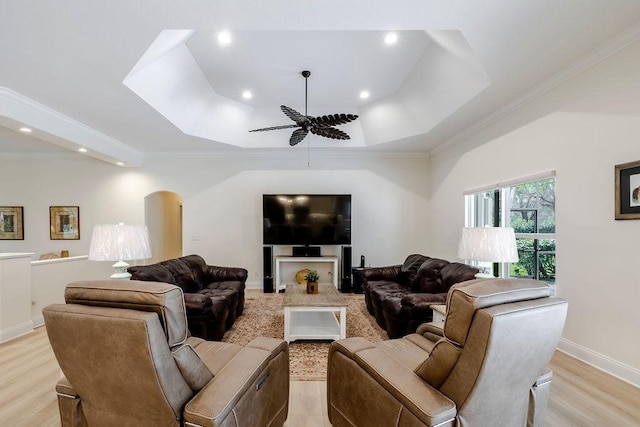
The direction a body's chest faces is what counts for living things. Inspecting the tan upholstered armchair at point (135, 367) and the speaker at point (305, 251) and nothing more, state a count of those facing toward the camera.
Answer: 1

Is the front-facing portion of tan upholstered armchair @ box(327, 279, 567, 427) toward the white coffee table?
yes

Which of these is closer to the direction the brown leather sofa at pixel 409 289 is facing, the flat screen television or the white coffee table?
the white coffee table

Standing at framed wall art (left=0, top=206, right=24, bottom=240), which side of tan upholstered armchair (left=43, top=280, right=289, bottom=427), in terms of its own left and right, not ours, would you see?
left

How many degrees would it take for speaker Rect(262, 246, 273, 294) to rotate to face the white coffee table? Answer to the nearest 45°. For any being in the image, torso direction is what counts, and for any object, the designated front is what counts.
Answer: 0° — it already faces it

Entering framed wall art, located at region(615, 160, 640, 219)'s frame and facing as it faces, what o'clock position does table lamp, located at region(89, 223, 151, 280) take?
The table lamp is roughly at 12 o'clock from the framed wall art.

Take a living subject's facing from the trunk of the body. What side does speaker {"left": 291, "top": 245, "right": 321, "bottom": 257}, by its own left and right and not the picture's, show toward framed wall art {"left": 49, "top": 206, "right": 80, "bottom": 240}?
right

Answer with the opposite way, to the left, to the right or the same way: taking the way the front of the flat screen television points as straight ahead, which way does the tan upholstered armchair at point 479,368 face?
the opposite way

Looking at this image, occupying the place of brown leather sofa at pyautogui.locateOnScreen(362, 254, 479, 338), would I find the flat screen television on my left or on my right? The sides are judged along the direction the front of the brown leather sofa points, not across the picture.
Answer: on my right

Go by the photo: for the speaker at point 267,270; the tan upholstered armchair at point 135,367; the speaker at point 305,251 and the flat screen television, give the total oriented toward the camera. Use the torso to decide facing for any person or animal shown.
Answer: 3

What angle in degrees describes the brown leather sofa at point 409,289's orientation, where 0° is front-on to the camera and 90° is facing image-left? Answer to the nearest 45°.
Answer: approximately 45°
